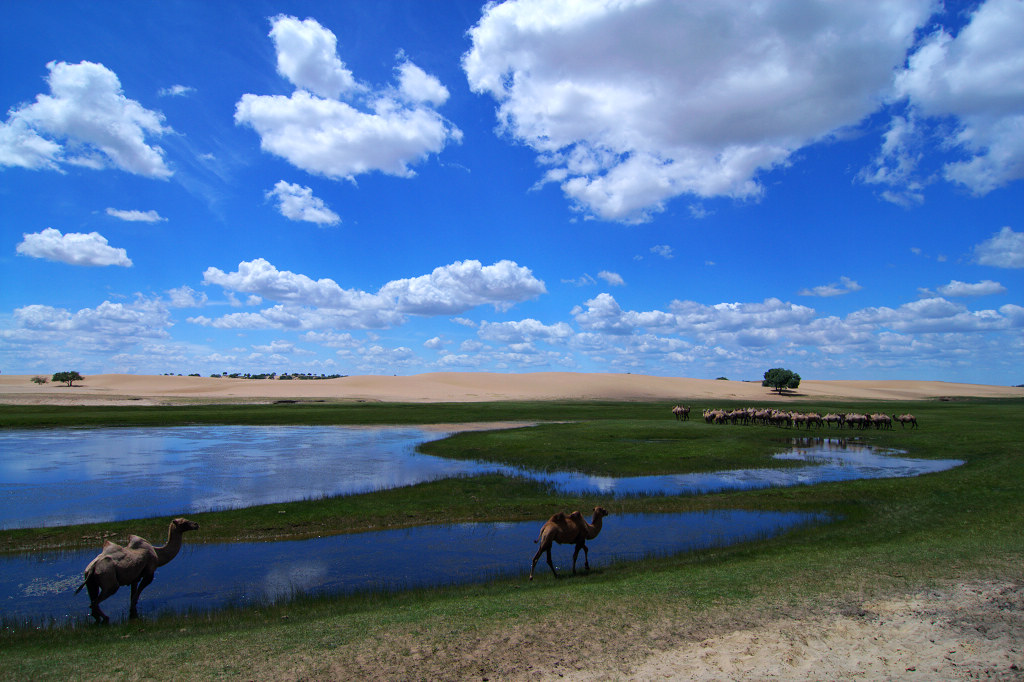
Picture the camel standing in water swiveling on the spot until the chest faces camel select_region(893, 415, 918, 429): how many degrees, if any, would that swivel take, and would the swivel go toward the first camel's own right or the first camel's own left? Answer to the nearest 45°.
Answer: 0° — it already faces it

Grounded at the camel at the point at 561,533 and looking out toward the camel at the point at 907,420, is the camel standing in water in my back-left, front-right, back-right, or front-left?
back-left

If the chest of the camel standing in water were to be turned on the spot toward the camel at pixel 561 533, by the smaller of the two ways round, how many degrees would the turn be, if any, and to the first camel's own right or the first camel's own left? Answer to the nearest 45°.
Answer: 0° — it already faces it

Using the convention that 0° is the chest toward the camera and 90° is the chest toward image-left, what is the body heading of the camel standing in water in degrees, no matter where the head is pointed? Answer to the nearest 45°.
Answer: approximately 270°
